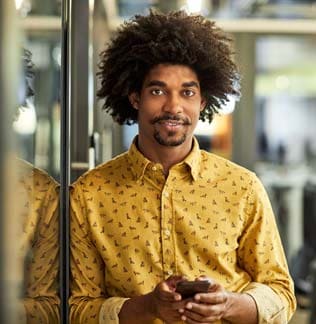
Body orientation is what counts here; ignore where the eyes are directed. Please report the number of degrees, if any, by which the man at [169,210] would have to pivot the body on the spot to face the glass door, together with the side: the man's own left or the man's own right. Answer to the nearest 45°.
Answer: approximately 45° to the man's own right

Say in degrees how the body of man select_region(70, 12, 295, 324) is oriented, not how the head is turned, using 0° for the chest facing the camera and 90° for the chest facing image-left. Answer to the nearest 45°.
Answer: approximately 0°
